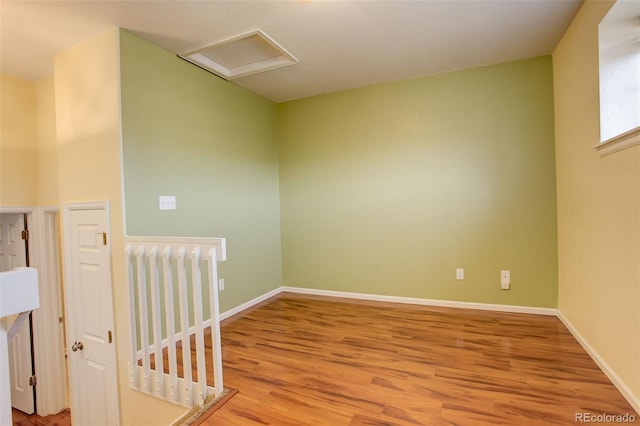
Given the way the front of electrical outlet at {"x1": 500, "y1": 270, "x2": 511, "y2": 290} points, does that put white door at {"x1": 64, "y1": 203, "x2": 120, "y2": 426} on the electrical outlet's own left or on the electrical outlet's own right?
on the electrical outlet's own right

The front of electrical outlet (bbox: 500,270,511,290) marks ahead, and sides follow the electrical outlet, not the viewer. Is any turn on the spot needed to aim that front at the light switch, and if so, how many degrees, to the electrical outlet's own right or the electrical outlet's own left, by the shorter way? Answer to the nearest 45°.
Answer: approximately 45° to the electrical outlet's own right

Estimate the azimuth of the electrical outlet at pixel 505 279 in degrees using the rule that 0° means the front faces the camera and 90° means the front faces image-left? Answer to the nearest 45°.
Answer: approximately 0°

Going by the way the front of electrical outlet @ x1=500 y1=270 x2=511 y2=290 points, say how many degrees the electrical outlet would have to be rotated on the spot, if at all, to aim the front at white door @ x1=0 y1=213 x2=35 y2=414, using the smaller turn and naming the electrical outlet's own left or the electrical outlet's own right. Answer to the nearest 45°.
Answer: approximately 45° to the electrical outlet's own right
